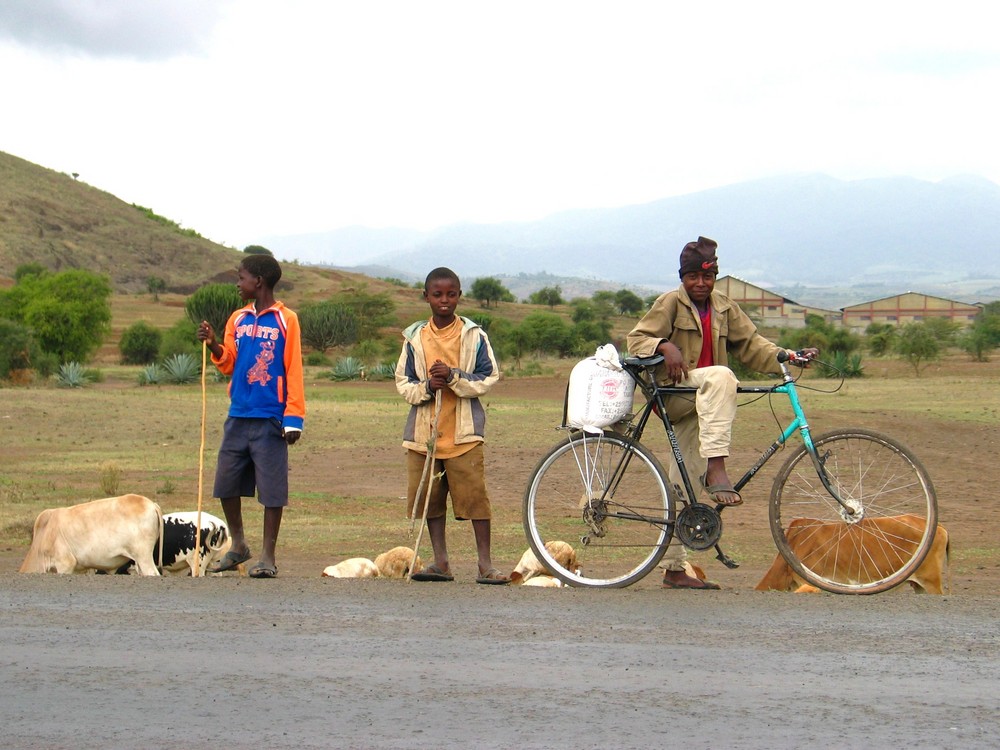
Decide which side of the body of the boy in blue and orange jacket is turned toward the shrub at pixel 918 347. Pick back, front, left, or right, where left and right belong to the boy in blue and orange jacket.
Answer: back

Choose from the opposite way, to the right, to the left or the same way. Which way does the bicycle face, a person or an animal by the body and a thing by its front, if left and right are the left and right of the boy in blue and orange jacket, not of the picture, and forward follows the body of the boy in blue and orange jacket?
to the left

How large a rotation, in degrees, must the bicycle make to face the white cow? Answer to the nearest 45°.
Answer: approximately 180°

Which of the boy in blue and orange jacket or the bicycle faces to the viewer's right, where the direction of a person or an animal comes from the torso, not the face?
the bicycle

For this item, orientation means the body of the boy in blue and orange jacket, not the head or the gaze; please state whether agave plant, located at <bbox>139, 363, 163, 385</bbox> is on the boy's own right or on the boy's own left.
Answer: on the boy's own right

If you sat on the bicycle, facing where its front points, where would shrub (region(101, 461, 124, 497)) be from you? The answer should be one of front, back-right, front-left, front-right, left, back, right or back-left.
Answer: back-left

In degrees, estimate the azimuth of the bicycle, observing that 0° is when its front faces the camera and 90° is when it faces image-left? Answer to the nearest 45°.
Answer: approximately 270°

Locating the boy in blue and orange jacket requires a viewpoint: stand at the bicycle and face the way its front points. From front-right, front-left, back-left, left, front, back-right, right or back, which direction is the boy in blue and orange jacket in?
back

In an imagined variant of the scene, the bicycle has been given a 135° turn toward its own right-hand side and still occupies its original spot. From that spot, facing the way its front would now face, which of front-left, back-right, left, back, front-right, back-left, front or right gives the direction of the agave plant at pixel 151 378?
right

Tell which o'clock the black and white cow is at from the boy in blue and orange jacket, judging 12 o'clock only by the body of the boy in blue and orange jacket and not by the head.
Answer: The black and white cow is roughly at 4 o'clock from the boy in blue and orange jacket.

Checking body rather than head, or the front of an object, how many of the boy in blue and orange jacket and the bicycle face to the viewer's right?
1

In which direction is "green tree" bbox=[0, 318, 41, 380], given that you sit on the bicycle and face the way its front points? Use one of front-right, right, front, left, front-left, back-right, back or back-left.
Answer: back-left

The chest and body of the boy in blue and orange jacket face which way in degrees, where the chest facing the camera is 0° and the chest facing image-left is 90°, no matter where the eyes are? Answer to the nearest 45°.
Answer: approximately 45°

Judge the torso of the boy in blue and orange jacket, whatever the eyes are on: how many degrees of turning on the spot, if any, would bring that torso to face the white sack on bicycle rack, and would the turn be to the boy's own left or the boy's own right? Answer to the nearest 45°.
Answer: approximately 90° to the boy's own left
